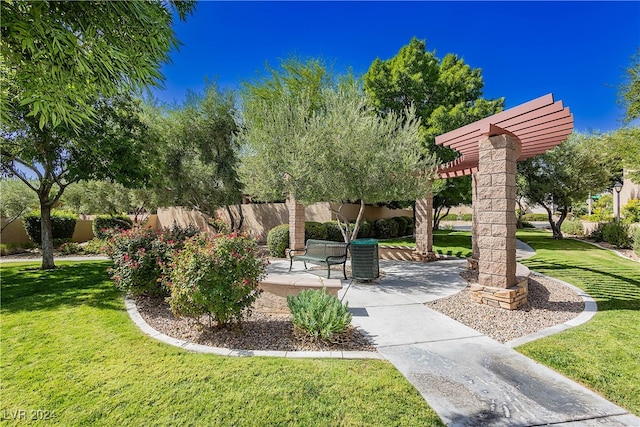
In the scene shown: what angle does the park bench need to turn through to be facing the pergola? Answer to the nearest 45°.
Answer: approximately 90° to its left

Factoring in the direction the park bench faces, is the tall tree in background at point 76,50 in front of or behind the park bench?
in front

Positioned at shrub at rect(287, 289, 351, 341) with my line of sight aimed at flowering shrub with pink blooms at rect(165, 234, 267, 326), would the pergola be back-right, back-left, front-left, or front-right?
back-right

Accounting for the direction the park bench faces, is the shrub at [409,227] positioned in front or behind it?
behind

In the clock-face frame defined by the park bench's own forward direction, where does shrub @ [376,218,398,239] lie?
The shrub is roughly at 5 o'clock from the park bench.

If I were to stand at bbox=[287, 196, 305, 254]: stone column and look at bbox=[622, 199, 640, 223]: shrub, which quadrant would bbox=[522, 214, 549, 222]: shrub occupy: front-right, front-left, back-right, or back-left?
front-left

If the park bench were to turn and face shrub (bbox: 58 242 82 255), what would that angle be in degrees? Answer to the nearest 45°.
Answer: approximately 90° to its right

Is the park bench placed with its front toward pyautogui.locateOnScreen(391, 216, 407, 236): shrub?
no

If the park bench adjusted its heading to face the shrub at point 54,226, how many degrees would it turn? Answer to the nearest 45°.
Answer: approximately 90° to its right

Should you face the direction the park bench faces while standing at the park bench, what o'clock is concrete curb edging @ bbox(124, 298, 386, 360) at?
The concrete curb edging is roughly at 11 o'clock from the park bench.

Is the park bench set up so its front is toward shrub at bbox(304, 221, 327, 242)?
no

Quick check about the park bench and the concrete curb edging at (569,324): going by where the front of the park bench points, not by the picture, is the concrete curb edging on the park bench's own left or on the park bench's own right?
on the park bench's own left

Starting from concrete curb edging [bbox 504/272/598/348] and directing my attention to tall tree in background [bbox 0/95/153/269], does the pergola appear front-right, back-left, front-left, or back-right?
front-right

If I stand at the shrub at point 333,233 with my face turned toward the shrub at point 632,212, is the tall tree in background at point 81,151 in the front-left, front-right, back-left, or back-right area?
back-right

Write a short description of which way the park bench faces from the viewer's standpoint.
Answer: facing the viewer and to the left of the viewer

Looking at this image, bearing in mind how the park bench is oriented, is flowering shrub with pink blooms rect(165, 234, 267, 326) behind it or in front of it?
in front
